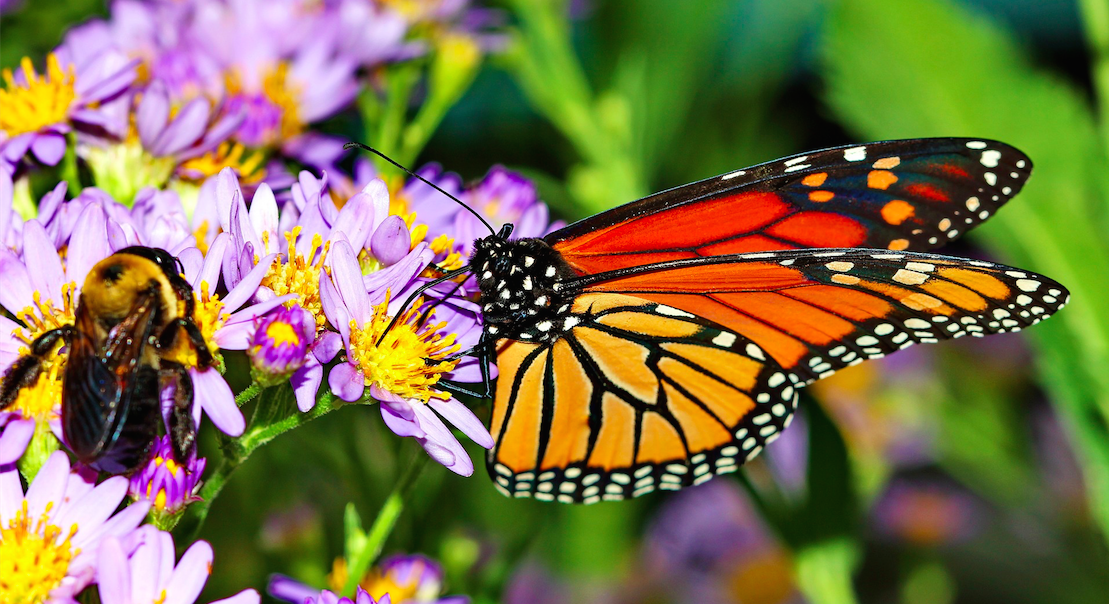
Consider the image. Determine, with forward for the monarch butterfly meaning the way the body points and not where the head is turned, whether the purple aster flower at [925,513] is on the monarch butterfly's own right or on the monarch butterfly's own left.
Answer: on the monarch butterfly's own right

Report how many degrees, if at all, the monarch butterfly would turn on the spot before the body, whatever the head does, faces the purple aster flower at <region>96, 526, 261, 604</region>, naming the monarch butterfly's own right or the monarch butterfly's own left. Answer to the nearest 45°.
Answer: approximately 45° to the monarch butterfly's own left

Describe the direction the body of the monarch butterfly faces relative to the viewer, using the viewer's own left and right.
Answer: facing to the left of the viewer

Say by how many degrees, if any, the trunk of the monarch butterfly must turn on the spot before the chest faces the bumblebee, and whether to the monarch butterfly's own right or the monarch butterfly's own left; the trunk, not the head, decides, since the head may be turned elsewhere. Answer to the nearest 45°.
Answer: approximately 45° to the monarch butterfly's own left

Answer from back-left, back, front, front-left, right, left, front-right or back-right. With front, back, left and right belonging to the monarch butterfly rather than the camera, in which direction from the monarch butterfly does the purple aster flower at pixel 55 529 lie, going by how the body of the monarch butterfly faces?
front-left

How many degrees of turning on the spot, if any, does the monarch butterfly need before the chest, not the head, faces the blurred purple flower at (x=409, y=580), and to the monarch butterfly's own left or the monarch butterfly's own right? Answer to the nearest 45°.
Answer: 0° — it already faces it

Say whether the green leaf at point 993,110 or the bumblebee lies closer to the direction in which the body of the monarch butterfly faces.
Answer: the bumblebee

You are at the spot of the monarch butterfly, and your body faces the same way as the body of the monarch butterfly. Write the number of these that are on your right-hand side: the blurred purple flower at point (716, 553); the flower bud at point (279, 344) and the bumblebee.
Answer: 1
